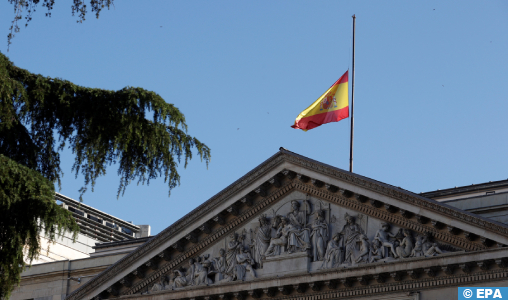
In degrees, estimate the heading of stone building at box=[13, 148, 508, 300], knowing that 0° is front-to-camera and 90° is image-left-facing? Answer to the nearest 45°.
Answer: approximately 45°

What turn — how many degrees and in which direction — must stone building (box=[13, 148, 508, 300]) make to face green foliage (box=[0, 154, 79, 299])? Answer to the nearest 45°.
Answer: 0° — it already faces it

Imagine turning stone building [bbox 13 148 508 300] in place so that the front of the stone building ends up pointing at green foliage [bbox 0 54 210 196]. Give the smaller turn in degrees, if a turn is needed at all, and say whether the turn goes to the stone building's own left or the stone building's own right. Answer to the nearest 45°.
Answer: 0° — it already faces it
